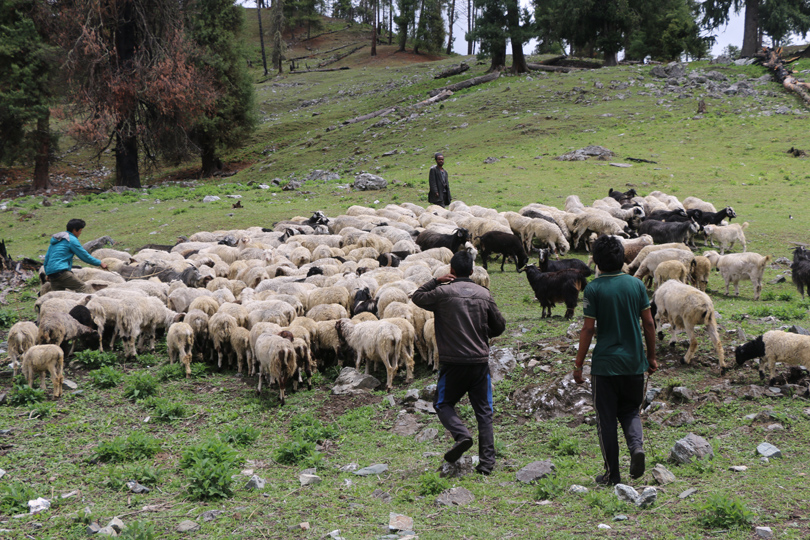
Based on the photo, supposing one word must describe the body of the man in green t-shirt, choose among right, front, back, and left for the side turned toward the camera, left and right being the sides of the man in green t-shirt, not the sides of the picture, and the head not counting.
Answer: back

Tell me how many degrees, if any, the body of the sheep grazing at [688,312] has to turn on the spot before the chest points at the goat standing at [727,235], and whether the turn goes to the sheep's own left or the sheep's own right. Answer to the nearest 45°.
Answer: approximately 45° to the sheep's own right

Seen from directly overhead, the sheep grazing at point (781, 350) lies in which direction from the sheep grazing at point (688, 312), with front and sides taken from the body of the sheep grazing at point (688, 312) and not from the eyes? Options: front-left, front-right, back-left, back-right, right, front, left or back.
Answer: back

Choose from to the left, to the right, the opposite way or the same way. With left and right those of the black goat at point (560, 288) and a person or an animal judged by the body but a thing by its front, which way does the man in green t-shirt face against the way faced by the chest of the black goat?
to the right

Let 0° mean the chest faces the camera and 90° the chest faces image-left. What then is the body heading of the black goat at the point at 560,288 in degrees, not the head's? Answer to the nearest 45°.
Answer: approximately 90°

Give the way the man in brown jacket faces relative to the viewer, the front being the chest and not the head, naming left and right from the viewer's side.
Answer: facing away from the viewer

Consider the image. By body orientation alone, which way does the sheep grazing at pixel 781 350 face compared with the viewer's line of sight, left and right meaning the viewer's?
facing to the left of the viewer

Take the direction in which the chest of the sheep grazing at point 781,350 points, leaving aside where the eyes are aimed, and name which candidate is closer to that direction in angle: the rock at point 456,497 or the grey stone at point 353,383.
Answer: the grey stone

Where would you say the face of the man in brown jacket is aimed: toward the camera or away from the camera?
away from the camera

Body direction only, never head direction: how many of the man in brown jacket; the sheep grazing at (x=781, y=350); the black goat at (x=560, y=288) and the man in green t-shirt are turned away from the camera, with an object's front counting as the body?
2

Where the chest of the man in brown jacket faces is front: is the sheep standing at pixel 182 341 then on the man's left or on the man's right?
on the man's left

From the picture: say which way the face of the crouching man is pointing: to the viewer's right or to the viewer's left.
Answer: to the viewer's right

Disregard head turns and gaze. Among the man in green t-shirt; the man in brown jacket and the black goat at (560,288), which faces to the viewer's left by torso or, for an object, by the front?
the black goat
